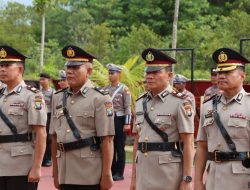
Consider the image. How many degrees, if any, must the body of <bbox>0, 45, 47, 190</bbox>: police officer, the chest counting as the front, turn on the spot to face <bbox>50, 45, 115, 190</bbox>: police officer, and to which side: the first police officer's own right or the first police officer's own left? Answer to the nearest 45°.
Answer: approximately 90° to the first police officer's own left

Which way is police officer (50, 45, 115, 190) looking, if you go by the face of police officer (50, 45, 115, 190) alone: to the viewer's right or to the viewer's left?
to the viewer's left

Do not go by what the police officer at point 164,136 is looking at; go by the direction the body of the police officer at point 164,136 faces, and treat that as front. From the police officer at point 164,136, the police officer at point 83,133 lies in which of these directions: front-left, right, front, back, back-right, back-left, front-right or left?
front-right

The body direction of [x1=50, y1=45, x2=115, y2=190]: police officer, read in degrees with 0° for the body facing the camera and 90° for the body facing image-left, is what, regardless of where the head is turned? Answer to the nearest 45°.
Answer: approximately 45°

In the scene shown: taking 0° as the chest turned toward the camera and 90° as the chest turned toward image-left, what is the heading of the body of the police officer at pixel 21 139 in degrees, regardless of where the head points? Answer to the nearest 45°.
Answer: approximately 45°

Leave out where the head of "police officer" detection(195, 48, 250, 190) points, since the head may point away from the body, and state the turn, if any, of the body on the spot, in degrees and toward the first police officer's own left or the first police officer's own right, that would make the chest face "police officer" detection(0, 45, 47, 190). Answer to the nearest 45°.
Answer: approximately 45° to the first police officer's own right
